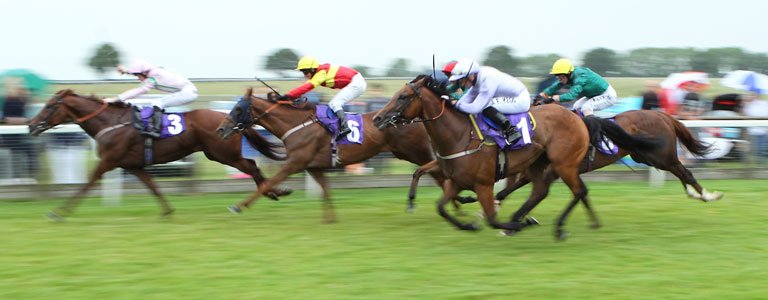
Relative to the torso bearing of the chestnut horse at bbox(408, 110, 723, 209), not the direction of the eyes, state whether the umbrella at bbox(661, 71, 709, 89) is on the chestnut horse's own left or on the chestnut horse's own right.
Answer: on the chestnut horse's own right

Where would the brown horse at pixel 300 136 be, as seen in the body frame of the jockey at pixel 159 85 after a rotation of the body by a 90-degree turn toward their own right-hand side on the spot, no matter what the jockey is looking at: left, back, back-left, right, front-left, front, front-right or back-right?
back-right

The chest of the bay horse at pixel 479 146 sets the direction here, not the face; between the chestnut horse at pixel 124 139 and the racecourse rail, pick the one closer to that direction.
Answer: the chestnut horse

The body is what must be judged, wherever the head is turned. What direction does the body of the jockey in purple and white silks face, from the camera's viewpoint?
to the viewer's left

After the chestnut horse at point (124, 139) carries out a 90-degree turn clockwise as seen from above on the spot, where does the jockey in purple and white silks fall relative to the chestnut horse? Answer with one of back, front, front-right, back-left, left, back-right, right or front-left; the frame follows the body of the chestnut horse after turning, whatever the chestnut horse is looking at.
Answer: back-right

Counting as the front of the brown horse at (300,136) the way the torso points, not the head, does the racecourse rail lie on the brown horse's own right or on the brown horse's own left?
on the brown horse's own right

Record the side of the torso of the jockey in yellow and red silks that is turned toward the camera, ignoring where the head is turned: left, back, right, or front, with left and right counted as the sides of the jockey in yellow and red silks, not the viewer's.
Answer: left

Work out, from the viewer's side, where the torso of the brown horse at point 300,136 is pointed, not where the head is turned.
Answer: to the viewer's left

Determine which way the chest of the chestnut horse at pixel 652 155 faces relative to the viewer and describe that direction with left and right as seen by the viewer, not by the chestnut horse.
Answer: facing to the left of the viewer

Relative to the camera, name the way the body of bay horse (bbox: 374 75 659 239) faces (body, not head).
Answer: to the viewer's left

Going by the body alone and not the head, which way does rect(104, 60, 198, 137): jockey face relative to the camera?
to the viewer's left

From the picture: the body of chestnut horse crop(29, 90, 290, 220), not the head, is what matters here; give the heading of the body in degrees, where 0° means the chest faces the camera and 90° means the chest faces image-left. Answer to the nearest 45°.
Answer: approximately 90°
